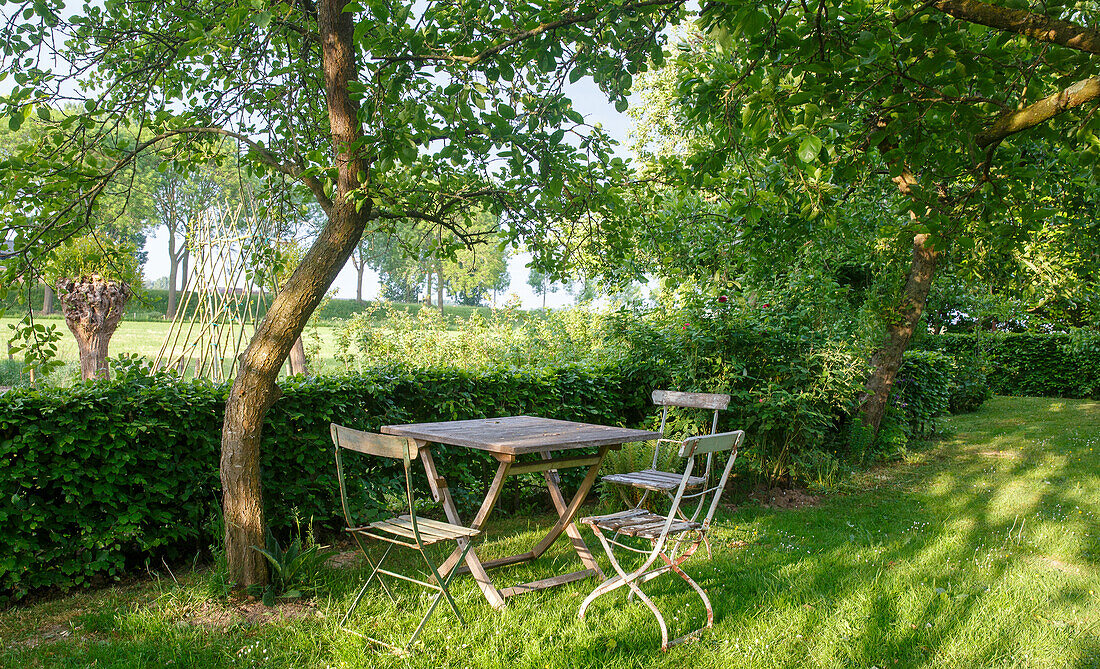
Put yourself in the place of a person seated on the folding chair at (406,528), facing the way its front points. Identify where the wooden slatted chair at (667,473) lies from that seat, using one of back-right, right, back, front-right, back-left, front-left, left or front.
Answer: front

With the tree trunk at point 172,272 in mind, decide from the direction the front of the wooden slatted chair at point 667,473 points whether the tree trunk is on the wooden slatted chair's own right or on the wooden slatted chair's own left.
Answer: on the wooden slatted chair's own right

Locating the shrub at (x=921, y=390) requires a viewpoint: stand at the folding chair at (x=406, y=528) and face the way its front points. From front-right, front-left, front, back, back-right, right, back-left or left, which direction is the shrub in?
front

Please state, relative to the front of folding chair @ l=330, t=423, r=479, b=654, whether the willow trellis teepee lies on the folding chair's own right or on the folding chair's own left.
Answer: on the folding chair's own left

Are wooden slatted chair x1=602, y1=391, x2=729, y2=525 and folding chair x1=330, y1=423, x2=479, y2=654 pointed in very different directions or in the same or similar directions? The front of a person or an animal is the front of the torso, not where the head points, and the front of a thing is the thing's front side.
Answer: very different directions

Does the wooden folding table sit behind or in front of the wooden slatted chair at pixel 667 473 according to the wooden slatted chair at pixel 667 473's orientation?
in front

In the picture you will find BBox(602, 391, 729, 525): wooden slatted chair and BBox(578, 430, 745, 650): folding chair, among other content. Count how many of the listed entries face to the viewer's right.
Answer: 0

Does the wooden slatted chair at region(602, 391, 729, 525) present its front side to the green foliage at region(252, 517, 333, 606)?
yes

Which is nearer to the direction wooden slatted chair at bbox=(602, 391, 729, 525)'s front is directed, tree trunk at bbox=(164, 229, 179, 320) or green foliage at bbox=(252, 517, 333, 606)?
the green foliage

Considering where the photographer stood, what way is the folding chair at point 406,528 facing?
facing away from the viewer and to the right of the viewer

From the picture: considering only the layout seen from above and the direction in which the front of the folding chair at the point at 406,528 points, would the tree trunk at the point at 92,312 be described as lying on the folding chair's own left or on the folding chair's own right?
on the folding chair's own left

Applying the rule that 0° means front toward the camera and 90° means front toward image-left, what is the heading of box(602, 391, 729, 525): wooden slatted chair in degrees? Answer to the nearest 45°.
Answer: approximately 45°
